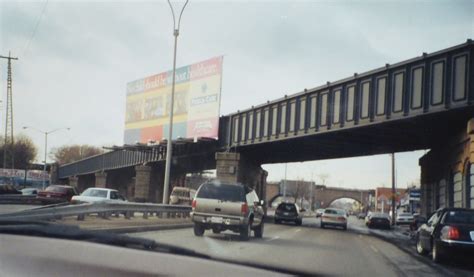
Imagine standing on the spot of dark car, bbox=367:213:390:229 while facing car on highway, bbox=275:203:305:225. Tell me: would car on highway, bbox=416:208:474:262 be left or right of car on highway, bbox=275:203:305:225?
left

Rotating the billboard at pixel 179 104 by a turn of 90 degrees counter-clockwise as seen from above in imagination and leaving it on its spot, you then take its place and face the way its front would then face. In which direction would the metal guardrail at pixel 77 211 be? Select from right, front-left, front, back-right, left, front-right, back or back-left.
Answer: front-right

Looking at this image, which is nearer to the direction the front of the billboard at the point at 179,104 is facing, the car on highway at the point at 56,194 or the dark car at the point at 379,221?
the car on highway

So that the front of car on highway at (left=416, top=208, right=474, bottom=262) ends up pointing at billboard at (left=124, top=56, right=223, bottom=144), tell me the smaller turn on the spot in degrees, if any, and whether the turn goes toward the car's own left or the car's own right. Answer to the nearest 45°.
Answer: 0° — it already faces it

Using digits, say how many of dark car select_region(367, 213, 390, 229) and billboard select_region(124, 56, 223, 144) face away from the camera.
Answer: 1

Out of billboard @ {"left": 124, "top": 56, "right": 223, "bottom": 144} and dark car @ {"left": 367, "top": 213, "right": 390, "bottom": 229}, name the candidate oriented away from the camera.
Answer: the dark car

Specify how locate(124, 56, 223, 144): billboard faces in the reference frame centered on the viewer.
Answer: facing the viewer and to the left of the viewer

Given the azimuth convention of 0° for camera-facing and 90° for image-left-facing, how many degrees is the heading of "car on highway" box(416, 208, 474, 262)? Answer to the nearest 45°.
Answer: approximately 135°

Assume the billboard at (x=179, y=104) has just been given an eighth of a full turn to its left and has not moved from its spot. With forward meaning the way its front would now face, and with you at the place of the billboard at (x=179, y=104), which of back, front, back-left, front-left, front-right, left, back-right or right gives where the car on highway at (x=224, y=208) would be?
front

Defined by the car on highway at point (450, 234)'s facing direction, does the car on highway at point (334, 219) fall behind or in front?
in front

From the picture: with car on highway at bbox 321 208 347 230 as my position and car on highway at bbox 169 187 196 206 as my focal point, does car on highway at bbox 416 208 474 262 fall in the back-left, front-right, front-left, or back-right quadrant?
back-left

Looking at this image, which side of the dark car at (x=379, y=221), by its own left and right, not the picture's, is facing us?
back
